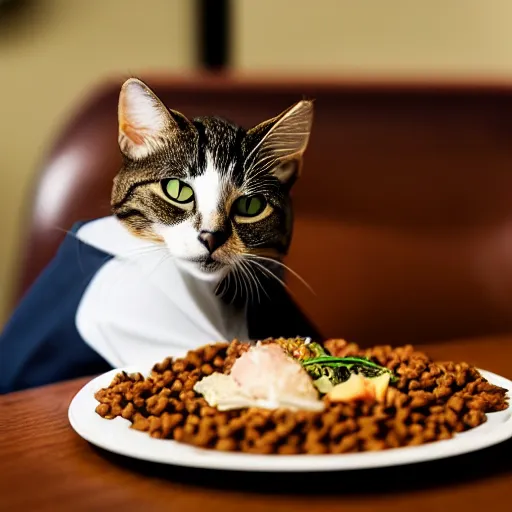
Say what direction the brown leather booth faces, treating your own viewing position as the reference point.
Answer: facing the viewer

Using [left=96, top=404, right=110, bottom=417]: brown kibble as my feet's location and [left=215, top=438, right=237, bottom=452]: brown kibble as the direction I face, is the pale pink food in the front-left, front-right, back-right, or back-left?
front-left

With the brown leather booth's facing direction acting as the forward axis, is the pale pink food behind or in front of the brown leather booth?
in front

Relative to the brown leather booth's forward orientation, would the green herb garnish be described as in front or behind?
in front

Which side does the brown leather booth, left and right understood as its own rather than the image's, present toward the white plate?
front

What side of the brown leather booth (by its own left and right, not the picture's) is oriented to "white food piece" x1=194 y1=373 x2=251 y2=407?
front

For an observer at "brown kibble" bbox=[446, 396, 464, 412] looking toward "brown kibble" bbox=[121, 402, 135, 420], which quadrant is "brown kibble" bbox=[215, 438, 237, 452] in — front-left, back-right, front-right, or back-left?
front-left

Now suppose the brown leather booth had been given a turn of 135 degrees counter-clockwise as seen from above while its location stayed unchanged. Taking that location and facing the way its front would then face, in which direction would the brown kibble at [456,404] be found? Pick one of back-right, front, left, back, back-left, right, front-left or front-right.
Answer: back-right

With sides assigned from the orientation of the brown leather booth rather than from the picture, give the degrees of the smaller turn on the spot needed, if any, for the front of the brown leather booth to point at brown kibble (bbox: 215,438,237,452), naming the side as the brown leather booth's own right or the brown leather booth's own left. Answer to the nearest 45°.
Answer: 0° — it already faces it

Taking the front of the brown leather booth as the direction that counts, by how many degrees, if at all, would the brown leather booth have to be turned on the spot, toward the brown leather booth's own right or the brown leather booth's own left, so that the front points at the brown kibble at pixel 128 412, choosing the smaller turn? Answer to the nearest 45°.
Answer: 0° — it already faces it

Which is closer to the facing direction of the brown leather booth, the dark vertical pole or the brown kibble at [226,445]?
the brown kibble

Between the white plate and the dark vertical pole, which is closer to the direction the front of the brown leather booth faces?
the white plate

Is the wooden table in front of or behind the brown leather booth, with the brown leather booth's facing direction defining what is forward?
in front
